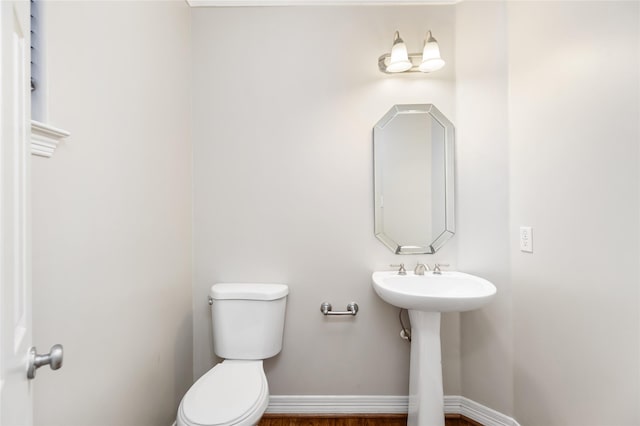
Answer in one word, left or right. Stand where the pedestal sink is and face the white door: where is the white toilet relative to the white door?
right

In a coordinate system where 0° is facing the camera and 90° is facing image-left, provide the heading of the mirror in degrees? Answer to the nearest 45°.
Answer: approximately 0°

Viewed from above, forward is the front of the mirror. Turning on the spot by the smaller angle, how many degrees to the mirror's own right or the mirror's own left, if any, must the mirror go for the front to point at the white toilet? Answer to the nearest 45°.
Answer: approximately 45° to the mirror's own right

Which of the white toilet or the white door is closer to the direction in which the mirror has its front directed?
the white door
